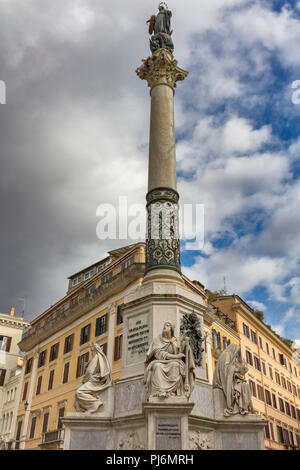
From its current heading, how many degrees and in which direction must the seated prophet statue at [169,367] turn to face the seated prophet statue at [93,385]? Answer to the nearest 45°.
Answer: approximately 135° to its right

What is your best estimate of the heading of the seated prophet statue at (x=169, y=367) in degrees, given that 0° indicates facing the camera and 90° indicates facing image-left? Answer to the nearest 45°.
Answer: approximately 0°

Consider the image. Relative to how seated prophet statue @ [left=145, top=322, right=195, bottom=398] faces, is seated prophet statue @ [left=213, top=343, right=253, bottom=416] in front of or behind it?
behind
